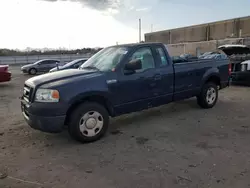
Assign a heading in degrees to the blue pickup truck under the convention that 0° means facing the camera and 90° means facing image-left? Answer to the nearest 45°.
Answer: approximately 45°

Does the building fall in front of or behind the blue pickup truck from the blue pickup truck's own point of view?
behind

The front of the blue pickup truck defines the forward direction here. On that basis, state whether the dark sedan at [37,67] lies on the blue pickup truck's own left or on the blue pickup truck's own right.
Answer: on the blue pickup truck's own right
